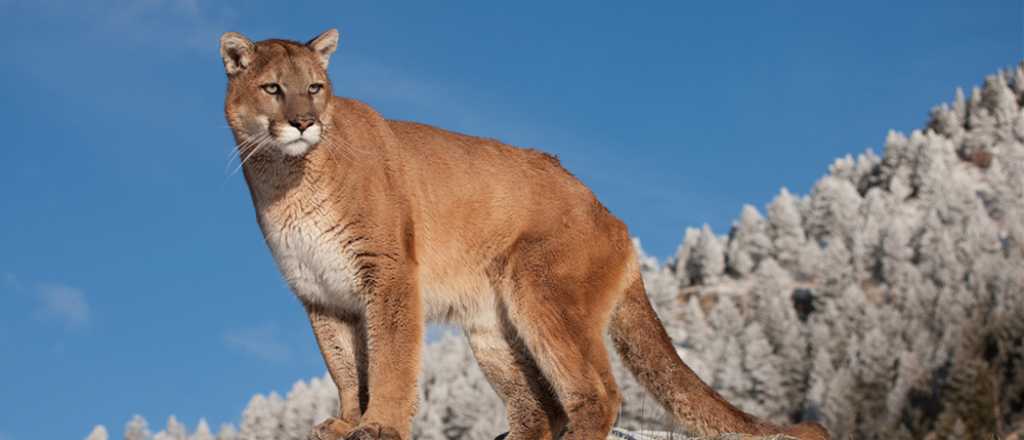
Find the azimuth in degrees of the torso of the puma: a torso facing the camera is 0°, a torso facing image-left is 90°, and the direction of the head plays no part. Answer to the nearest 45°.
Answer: approximately 45°
